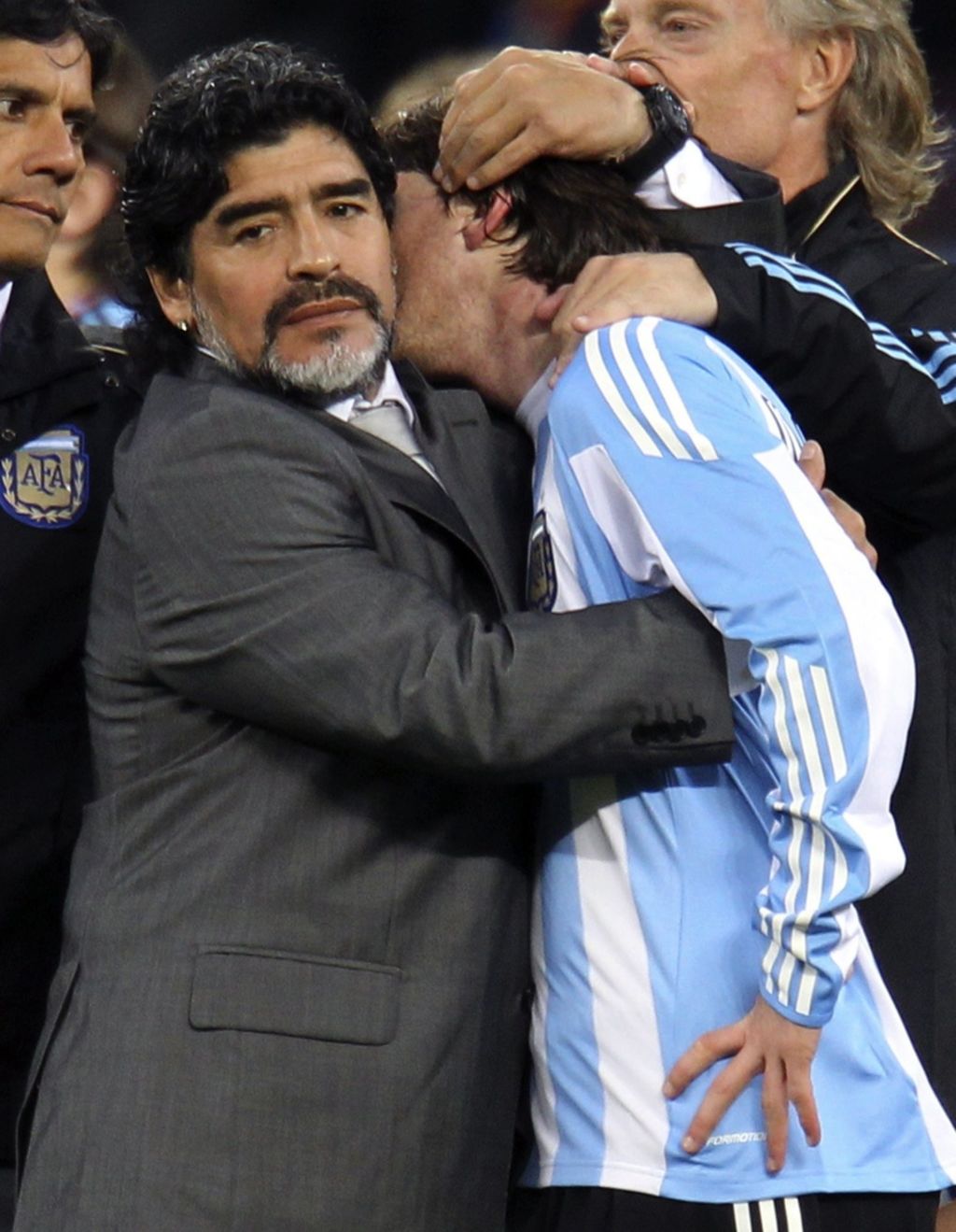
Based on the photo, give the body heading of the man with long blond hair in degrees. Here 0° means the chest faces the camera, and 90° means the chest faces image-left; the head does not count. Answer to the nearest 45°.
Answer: approximately 45°

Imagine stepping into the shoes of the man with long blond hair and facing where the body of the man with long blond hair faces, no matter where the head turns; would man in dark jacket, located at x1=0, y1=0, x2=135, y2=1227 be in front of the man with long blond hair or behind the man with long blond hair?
in front

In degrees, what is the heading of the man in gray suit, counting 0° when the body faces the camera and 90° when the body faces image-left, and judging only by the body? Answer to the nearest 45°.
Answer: approximately 315°

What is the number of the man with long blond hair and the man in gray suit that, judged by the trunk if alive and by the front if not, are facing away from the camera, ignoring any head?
0

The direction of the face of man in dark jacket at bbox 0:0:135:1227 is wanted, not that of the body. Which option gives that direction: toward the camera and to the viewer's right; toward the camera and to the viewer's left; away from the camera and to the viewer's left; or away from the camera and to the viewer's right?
toward the camera and to the viewer's right
